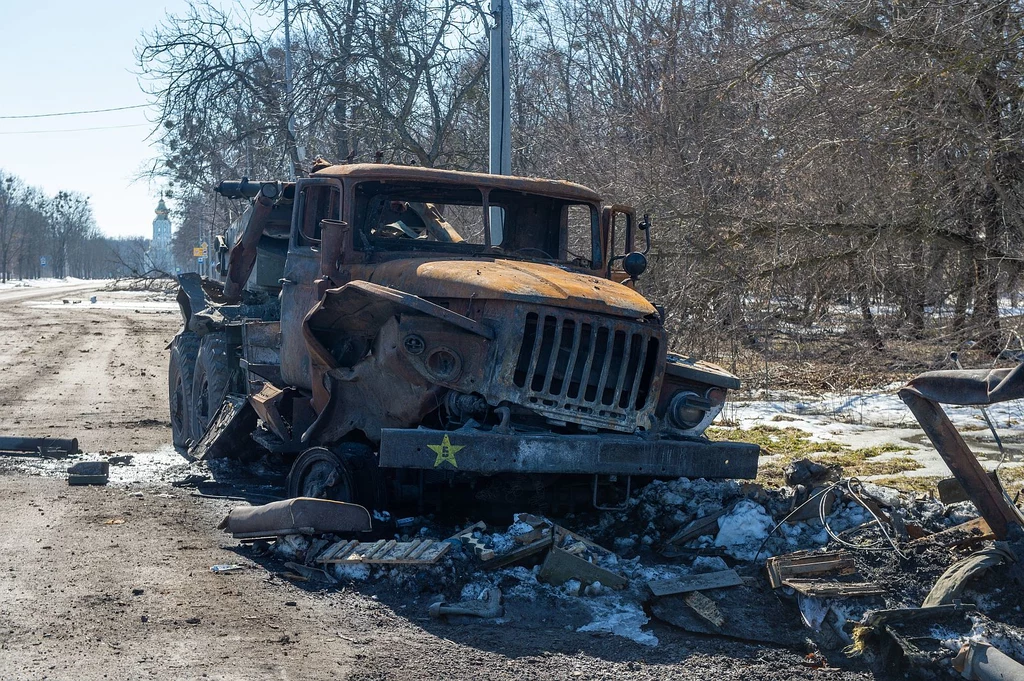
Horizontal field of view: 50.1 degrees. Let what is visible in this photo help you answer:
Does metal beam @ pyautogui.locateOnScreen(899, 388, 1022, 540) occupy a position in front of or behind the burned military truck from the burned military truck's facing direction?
in front

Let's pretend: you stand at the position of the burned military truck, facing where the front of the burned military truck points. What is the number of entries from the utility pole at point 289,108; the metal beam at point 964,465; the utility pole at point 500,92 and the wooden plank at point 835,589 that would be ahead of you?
2

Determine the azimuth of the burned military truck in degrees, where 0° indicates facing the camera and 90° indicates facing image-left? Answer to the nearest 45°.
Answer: approximately 315°

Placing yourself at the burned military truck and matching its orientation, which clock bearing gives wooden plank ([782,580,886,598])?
The wooden plank is roughly at 12 o'clock from the burned military truck.

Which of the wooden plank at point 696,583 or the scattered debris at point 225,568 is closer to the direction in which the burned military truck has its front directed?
the wooden plank

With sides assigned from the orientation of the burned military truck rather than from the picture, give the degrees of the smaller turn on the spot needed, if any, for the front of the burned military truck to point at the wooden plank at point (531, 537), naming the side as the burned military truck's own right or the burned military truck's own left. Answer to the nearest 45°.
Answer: approximately 45° to the burned military truck's own right

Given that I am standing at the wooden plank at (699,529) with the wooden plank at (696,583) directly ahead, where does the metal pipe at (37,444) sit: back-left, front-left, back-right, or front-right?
back-right

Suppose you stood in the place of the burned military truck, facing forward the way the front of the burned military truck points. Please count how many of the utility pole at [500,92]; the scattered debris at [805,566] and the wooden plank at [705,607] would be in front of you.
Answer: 2

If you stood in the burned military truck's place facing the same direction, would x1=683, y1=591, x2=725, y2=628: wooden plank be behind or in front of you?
in front

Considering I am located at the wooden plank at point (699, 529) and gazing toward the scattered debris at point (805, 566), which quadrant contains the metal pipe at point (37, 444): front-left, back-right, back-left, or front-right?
back-right

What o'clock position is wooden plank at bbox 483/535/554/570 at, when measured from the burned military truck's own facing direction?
The wooden plank is roughly at 1 o'clock from the burned military truck.

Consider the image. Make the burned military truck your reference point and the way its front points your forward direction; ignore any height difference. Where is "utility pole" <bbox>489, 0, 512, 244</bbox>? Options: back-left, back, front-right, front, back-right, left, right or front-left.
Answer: back-left
